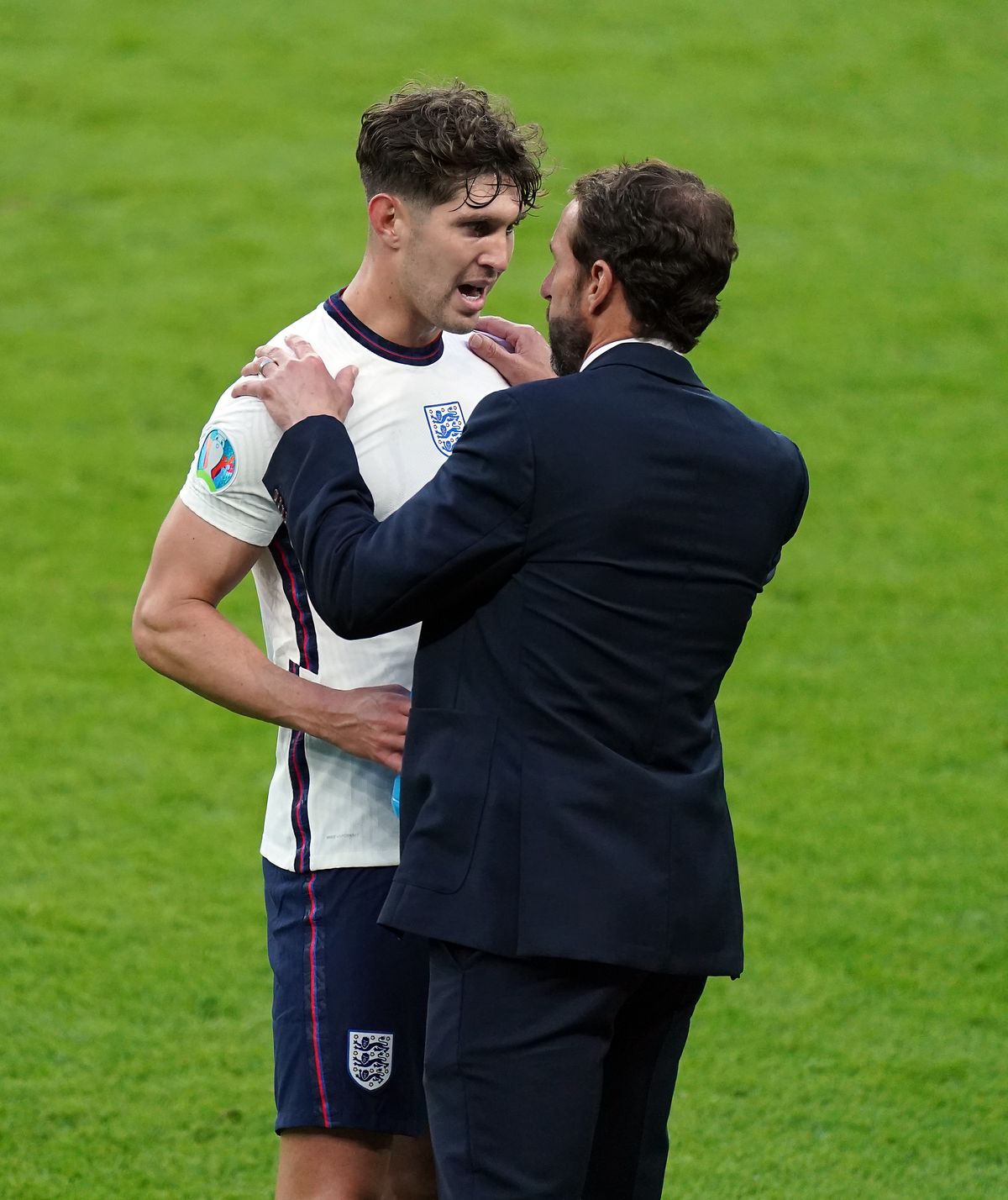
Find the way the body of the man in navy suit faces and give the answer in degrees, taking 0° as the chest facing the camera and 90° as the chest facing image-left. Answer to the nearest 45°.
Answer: approximately 135°

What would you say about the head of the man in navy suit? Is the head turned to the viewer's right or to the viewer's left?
to the viewer's left
